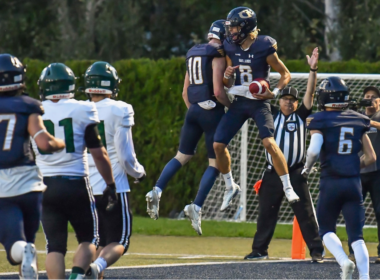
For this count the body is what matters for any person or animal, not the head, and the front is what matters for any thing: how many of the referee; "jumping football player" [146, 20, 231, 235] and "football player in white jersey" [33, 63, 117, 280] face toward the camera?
1

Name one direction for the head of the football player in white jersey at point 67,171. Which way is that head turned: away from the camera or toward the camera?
away from the camera

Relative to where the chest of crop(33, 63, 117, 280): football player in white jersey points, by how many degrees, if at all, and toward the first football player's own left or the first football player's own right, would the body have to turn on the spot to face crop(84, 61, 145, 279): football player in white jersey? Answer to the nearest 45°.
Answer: approximately 45° to the first football player's own right

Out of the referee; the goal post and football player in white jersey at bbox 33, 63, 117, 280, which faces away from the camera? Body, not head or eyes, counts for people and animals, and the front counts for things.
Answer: the football player in white jersey

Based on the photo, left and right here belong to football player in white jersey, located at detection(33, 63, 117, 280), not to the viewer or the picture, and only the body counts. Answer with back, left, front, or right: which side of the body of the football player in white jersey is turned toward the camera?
back

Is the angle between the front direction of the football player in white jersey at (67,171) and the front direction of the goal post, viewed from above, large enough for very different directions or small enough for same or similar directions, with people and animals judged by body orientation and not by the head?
very different directions

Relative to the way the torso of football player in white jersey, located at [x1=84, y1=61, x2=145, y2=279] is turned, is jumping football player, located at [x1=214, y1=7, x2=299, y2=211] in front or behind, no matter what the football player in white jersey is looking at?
in front

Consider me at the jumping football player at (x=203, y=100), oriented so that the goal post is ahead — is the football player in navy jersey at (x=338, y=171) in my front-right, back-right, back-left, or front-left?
back-right

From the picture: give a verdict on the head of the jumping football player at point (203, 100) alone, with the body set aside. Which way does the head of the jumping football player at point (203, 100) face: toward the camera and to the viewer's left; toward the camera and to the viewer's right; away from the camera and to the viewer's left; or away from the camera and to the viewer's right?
away from the camera and to the viewer's right

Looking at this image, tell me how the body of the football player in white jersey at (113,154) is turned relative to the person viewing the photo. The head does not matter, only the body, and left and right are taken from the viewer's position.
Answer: facing away from the viewer and to the right of the viewer

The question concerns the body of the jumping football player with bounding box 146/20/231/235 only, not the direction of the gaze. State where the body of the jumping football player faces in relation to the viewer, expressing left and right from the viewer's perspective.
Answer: facing away from the viewer and to the right of the viewer

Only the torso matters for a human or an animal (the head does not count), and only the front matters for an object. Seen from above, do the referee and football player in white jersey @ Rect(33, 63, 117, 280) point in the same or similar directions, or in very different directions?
very different directions

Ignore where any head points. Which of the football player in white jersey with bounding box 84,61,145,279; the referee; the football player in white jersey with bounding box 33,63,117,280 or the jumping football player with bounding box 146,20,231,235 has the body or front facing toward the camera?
the referee

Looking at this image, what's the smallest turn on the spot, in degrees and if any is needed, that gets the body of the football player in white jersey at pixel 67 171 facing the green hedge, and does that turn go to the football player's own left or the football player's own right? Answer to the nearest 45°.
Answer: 0° — they already face it
